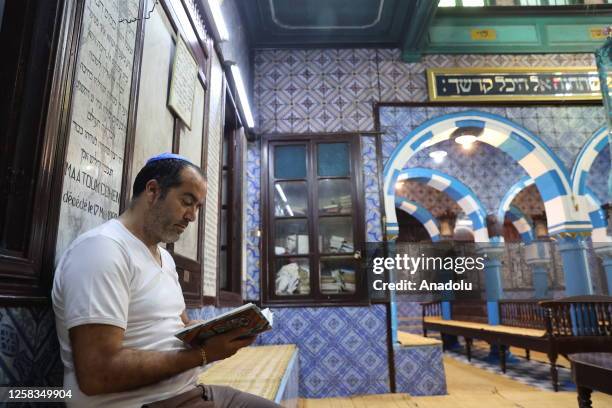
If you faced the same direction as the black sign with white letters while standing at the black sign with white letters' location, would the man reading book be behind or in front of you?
in front

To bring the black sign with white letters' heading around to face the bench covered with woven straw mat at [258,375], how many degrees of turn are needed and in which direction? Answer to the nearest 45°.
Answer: approximately 45° to its right

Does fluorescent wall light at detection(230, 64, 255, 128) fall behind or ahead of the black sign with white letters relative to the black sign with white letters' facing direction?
ahead

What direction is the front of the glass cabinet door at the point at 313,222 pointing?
toward the camera

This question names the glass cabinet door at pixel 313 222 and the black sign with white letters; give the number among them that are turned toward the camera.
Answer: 2

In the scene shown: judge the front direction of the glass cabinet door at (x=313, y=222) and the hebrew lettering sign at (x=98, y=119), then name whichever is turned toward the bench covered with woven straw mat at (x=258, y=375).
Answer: the glass cabinet door

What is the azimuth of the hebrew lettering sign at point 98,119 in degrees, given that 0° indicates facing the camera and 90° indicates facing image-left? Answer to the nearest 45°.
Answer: approximately 315°

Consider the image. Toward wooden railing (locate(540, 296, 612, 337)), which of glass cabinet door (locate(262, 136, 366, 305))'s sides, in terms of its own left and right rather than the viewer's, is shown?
left

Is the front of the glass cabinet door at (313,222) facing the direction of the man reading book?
yes

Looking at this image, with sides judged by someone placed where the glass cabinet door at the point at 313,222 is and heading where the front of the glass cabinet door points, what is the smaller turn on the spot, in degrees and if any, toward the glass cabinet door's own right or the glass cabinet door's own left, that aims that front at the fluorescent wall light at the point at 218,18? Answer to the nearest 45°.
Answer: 0° — it already faces it

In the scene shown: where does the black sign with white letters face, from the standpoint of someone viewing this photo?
facing the viewer
